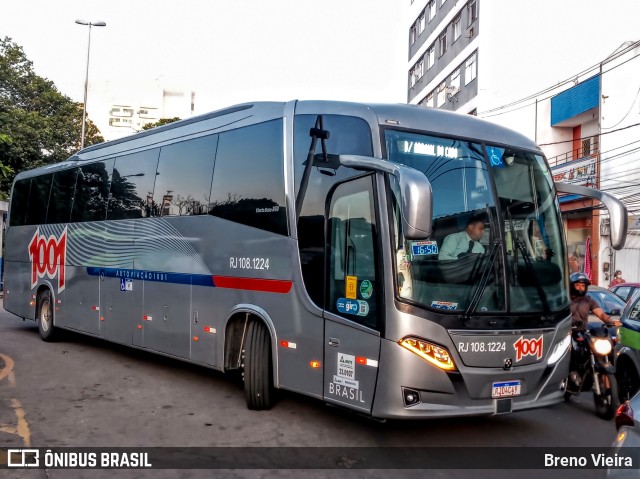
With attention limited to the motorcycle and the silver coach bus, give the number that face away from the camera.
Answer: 0

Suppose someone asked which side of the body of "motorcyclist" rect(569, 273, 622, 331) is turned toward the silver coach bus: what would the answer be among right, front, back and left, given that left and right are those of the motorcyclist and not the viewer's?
right

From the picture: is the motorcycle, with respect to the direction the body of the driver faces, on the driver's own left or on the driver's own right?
on the driver's own left

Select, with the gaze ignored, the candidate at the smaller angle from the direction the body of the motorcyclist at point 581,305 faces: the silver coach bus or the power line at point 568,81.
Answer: the silver coach bus

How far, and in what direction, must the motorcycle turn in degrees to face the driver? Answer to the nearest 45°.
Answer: approximately 90° to its right

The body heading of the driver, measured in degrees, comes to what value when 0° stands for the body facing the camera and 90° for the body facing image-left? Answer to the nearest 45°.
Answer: approximately 315°

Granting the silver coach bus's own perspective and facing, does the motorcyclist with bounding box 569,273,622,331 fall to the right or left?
on its left

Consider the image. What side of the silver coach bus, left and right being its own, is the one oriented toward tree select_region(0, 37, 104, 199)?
back

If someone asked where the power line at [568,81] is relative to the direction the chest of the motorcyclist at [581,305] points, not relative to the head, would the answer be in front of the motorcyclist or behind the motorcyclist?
behind

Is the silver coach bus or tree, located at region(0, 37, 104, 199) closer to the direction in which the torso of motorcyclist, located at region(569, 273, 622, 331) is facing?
the silver coach bus

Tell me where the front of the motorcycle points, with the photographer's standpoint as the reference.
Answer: facing the viewer and to the right of the viewer

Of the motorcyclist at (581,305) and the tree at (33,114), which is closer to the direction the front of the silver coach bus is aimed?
the motorcyclist

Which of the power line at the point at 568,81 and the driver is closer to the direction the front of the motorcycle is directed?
the driver

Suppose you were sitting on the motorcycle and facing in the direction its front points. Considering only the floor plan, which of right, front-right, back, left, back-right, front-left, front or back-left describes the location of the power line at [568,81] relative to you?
back-left
